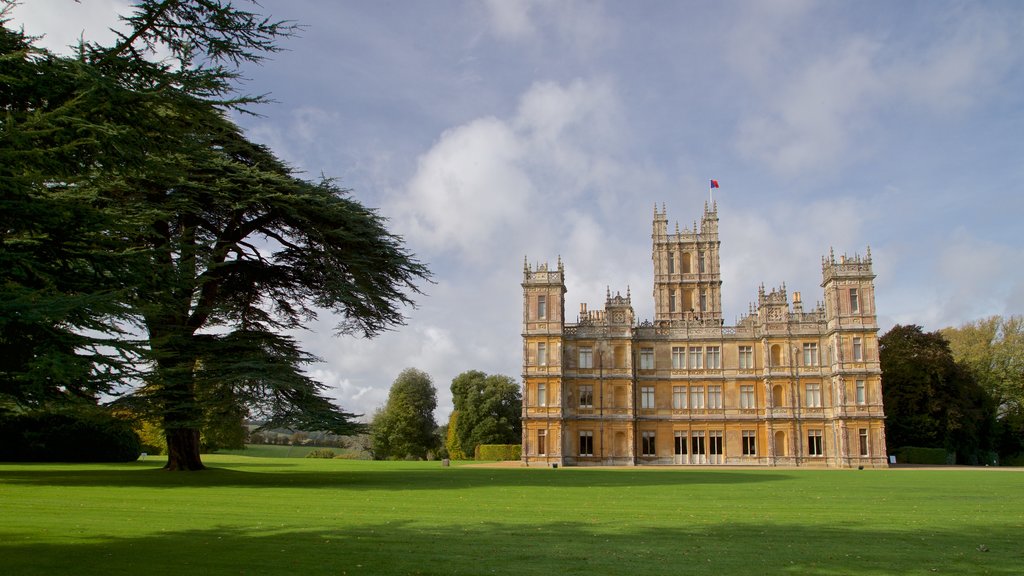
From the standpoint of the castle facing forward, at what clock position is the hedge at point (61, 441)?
The hedge is roughly at 2 o'clock from the castle.

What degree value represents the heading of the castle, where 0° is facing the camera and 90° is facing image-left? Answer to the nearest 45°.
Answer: approximately 0°

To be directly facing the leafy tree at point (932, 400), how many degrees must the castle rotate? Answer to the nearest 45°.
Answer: approximately 90° to its left

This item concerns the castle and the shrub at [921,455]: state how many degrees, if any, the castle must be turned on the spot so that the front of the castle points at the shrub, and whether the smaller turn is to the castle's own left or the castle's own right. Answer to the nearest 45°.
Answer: approximately 90° to the castle's own left

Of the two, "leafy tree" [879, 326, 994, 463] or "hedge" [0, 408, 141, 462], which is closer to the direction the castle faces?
the hedge

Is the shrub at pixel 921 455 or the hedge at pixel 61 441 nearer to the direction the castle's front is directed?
the hedge
